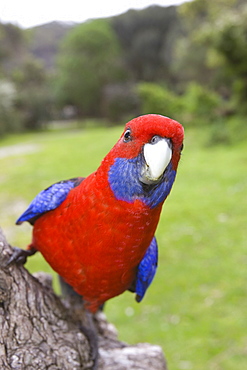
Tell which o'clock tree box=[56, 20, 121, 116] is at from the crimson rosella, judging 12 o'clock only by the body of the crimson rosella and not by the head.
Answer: The tree is roughly at 6 o'clock from the crimson rosella.

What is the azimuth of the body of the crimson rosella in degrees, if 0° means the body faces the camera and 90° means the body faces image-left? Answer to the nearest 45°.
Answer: approximately 0°

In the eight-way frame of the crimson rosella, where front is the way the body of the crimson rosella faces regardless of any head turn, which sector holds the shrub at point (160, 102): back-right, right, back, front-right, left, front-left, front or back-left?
back

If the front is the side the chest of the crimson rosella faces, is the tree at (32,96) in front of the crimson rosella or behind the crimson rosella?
behind
